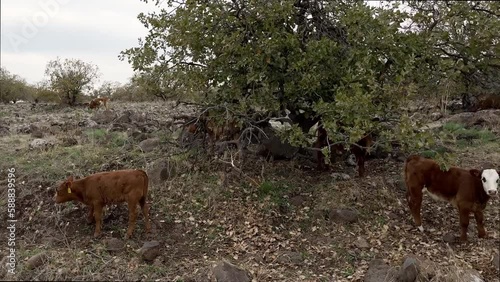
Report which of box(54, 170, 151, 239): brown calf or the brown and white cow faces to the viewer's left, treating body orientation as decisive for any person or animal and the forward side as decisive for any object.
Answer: the brown calf

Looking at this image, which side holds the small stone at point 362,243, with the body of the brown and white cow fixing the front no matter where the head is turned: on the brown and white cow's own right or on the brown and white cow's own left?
on the brown and white cow's own right

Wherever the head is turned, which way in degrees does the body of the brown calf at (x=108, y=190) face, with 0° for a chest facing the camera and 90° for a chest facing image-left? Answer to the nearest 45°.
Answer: approximately 90°

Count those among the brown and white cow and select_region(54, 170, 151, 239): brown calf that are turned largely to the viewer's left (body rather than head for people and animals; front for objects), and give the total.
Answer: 1

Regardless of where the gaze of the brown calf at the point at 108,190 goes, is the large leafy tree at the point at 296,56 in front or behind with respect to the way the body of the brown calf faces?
behind

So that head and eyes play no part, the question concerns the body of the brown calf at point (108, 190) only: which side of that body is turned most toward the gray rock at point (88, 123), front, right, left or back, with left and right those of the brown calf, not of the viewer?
right

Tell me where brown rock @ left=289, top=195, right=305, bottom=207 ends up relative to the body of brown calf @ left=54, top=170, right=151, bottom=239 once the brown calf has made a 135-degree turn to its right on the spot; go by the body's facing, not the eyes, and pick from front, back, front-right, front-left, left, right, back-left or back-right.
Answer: front-right

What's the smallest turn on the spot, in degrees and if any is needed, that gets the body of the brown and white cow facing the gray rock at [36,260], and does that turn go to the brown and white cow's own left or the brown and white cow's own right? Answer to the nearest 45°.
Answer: approximately 90° to the brown and white cow's own right
